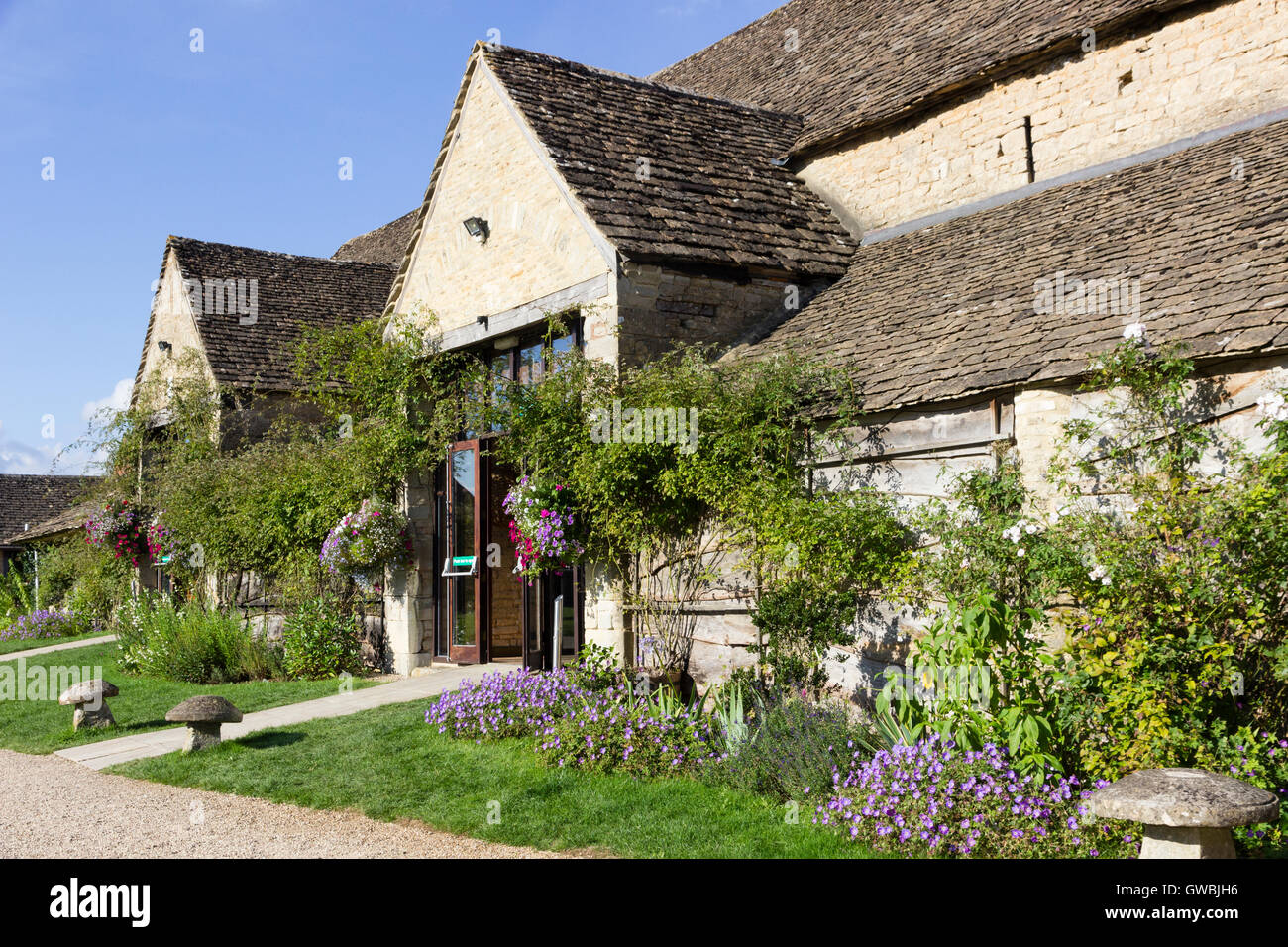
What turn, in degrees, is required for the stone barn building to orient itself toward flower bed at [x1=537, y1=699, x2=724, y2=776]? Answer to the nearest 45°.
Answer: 0° — it already faces it

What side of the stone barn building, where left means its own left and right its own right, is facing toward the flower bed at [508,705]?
front

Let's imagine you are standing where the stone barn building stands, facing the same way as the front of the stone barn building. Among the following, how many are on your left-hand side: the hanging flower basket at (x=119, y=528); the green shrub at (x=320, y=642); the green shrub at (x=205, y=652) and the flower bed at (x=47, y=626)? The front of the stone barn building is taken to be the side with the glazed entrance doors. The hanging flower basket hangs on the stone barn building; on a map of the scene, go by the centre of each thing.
0

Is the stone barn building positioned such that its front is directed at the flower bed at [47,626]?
no

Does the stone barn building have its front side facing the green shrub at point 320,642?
no

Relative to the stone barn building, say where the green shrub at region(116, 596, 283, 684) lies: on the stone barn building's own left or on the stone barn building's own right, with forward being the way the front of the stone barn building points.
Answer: on the stone barn building's own right

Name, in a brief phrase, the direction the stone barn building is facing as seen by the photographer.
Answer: facing the viewer and to the left of the viewer

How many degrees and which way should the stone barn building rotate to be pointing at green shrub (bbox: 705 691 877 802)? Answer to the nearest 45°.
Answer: approximately 45° to its left

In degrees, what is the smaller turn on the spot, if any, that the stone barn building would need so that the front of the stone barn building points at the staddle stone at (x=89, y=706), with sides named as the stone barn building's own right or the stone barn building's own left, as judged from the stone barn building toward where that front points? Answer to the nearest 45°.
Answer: approximately 45° to the stone barn building's own right
